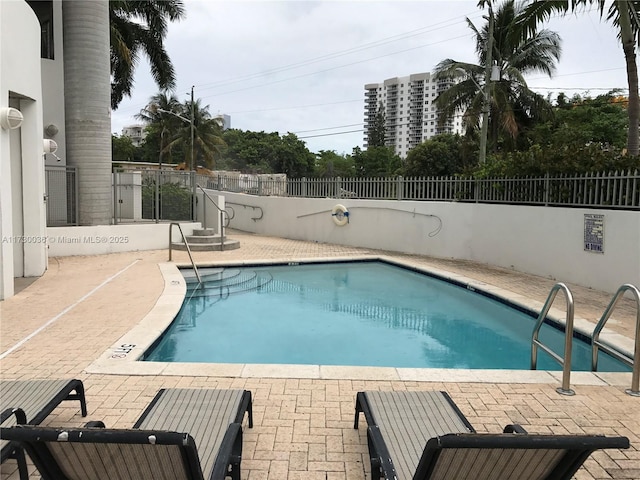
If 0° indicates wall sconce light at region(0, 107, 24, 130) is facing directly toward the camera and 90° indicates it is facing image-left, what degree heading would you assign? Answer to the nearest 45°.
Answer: approximately 315°

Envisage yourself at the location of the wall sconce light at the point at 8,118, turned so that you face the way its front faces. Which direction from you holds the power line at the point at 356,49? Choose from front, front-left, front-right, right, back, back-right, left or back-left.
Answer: left

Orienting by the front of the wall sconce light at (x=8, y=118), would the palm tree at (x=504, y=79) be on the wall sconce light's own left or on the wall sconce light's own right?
on the wall sconce light's own left

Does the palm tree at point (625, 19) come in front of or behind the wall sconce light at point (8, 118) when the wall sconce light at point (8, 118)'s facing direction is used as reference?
in front

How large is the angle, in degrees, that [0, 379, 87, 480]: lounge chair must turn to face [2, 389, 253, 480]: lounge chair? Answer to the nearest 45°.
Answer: approximately 135° to its right

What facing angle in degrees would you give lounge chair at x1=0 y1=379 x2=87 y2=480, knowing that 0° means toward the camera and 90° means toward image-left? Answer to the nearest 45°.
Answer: approximately 225°

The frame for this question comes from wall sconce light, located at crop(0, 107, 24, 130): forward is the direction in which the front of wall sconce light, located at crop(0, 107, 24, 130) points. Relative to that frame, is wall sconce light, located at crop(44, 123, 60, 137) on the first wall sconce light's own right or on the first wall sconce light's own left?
on the first wall sconce light's own left

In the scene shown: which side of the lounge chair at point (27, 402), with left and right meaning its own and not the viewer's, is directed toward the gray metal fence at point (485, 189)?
front

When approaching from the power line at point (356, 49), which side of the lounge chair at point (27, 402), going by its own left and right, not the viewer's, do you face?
front

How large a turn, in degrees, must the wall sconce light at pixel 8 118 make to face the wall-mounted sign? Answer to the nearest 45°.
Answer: approximately 45° to its left

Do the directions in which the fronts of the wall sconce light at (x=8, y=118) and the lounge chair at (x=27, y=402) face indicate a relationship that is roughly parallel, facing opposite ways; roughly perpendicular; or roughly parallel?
roughly perpendicular

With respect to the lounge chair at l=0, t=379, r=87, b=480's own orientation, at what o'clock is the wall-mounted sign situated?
The wall-mounted sign is roughly at 1 o'clock from the lounge chair.

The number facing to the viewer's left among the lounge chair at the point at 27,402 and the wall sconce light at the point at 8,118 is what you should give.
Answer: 0
